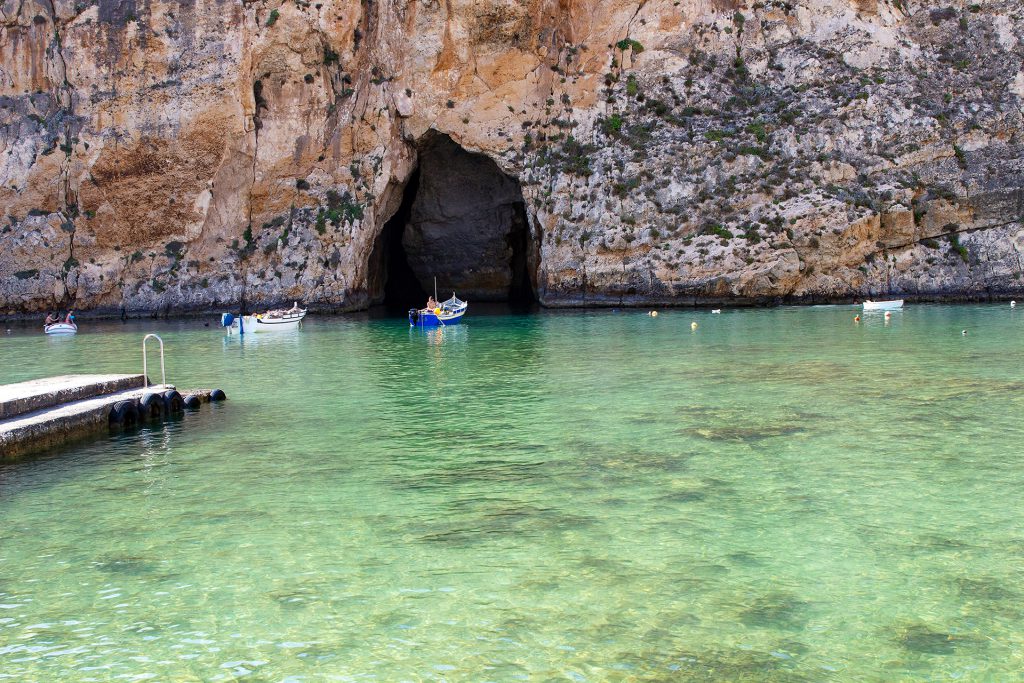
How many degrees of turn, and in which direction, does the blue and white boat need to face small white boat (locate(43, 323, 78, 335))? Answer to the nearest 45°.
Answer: approximately 135° to its left

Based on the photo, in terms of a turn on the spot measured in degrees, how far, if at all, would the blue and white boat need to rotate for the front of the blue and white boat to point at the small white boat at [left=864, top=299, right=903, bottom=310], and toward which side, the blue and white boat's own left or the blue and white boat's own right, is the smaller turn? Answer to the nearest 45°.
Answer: approximately 45° to the blue and white boat's own right

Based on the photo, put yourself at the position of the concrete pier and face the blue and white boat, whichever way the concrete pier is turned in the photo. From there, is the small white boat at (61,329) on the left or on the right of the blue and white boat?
left

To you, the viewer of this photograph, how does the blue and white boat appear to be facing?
facing away from the viewer and to the right of the viewer

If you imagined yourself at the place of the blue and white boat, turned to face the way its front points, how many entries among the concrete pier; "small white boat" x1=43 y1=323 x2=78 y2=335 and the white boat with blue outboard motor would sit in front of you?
0

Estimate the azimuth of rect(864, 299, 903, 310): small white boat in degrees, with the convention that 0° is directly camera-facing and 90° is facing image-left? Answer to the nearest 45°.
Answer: approximately 270°

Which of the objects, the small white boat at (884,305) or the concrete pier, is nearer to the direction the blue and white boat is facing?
the small white boat

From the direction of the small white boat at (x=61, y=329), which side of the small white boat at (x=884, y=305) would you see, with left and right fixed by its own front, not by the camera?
back

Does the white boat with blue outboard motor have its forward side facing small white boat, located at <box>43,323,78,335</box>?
no

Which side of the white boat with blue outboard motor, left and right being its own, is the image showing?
right

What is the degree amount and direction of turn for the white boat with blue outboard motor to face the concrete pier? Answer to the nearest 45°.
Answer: approximately 90° to its right

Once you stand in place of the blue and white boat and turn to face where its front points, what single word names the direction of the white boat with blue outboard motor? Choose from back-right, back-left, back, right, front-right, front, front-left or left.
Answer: back-left
